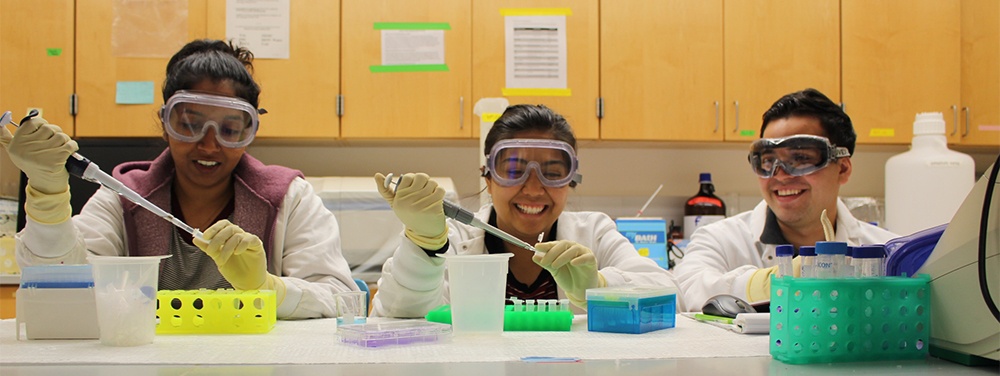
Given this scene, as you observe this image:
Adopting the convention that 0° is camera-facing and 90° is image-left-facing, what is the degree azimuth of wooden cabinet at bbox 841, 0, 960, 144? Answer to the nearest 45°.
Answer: approximately 0°

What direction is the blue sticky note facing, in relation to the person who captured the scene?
facing the viewer

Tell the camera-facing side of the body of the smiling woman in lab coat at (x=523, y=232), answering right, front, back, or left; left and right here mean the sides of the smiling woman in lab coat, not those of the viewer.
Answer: front

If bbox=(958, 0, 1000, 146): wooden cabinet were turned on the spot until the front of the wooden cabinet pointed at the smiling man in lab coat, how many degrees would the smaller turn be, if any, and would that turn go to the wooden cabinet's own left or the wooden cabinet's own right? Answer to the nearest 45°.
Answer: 0° — it already faces them

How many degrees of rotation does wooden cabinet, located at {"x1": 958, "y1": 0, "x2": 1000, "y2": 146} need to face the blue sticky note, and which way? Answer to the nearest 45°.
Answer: approximately 45° to its right

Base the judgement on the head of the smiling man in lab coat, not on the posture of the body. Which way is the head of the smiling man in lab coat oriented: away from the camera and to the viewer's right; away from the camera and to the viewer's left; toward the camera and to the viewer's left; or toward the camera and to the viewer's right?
toward the camera and to the viewer's left

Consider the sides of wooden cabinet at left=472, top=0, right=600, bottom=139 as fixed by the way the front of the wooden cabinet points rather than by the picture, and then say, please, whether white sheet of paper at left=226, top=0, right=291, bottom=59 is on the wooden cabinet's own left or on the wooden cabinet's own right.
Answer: on the wooden cabinet's own right

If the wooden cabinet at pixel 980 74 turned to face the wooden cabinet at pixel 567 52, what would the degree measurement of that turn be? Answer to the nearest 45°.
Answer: approximately 45° to its right

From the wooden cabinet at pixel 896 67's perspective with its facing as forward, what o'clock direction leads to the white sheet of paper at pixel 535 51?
The white sheet of paper is roughly at 2 o'clock from the wooden cabinet.

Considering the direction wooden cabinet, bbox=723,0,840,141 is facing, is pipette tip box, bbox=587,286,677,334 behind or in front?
in front
